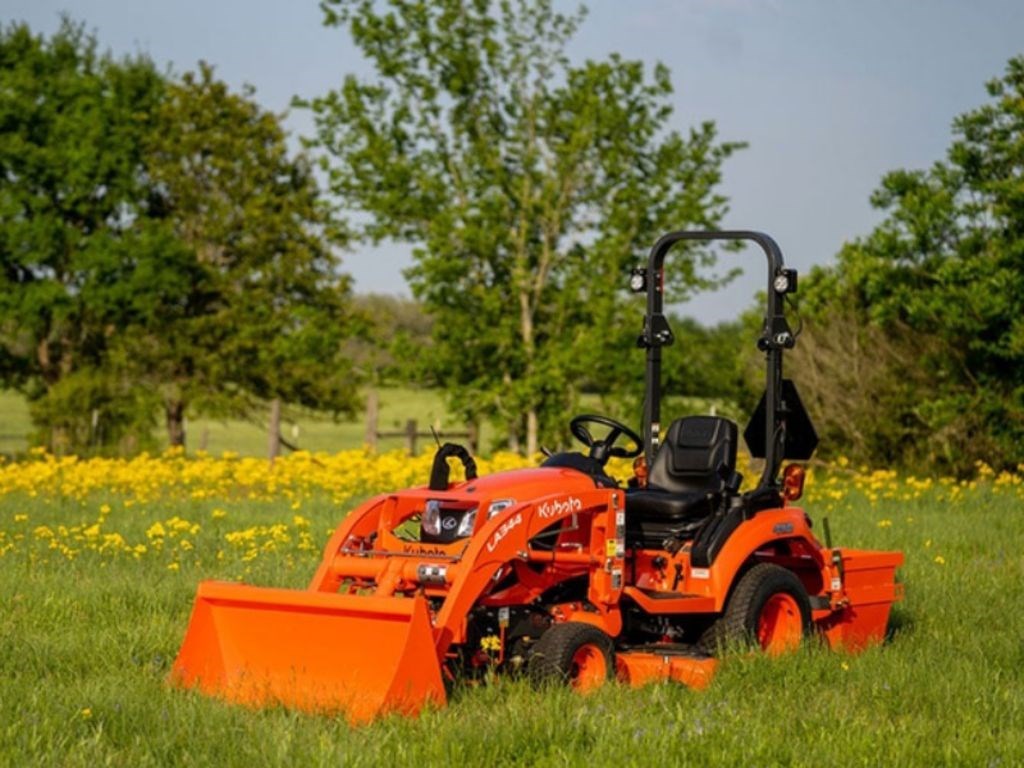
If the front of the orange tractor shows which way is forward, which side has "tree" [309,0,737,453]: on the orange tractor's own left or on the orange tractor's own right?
on the orange tractor's own right

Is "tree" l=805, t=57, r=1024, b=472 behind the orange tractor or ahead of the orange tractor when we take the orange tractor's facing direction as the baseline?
behind

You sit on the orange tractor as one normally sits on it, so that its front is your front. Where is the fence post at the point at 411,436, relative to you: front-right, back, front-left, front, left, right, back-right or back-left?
back-right

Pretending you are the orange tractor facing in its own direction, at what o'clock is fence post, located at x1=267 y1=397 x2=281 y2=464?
The fence post is roughly at 4 o'clock from the orange tractor.

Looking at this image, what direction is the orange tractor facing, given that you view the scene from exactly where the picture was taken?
facing the viewer and to the left of the viewer

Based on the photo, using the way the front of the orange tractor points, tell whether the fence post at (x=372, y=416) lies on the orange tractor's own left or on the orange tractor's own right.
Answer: on the orange tractor's own right

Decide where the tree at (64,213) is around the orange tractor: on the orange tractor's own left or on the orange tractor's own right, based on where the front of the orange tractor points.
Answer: on the orange tractor's own right

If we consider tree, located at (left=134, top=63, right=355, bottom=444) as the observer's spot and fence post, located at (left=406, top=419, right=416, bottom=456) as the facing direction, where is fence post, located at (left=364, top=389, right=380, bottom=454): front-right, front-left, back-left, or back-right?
front-right
